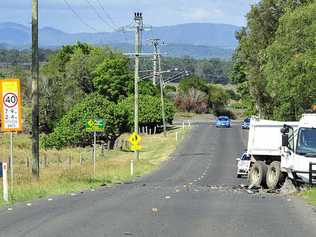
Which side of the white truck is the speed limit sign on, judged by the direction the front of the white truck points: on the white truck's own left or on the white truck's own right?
on the white truck's own right

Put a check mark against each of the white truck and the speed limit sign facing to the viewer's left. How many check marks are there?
0

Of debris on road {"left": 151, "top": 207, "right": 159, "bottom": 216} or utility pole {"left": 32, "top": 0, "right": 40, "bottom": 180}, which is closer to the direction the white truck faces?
the debris on road

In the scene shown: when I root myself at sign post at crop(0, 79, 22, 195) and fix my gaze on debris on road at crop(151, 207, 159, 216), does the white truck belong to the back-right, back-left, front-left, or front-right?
front-left

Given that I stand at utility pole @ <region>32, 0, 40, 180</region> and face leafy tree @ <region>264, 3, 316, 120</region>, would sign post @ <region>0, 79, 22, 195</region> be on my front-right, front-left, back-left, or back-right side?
back-right

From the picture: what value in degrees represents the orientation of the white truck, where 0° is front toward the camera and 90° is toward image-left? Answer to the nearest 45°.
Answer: approximately 315°

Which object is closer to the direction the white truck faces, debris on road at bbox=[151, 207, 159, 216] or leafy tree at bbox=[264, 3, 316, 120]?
the debris on road

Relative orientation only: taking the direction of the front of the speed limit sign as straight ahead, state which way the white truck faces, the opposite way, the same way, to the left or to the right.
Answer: the same way

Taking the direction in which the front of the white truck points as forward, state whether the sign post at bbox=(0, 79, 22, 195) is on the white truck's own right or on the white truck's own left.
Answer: on the white truck's own right

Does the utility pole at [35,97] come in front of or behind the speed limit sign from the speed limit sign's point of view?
behind

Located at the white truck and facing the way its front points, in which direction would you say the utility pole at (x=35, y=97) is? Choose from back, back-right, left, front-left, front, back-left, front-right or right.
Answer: back-right

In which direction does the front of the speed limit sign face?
toward the camera

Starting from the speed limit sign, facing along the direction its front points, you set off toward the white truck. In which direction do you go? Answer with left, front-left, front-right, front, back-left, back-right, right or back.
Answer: left

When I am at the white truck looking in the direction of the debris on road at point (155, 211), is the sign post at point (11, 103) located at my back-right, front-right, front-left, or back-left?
front-right

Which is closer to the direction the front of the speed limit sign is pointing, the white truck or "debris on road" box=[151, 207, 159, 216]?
the debris on road

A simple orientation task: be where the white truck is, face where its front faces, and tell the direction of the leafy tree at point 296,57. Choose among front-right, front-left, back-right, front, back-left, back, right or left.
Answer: back-left
